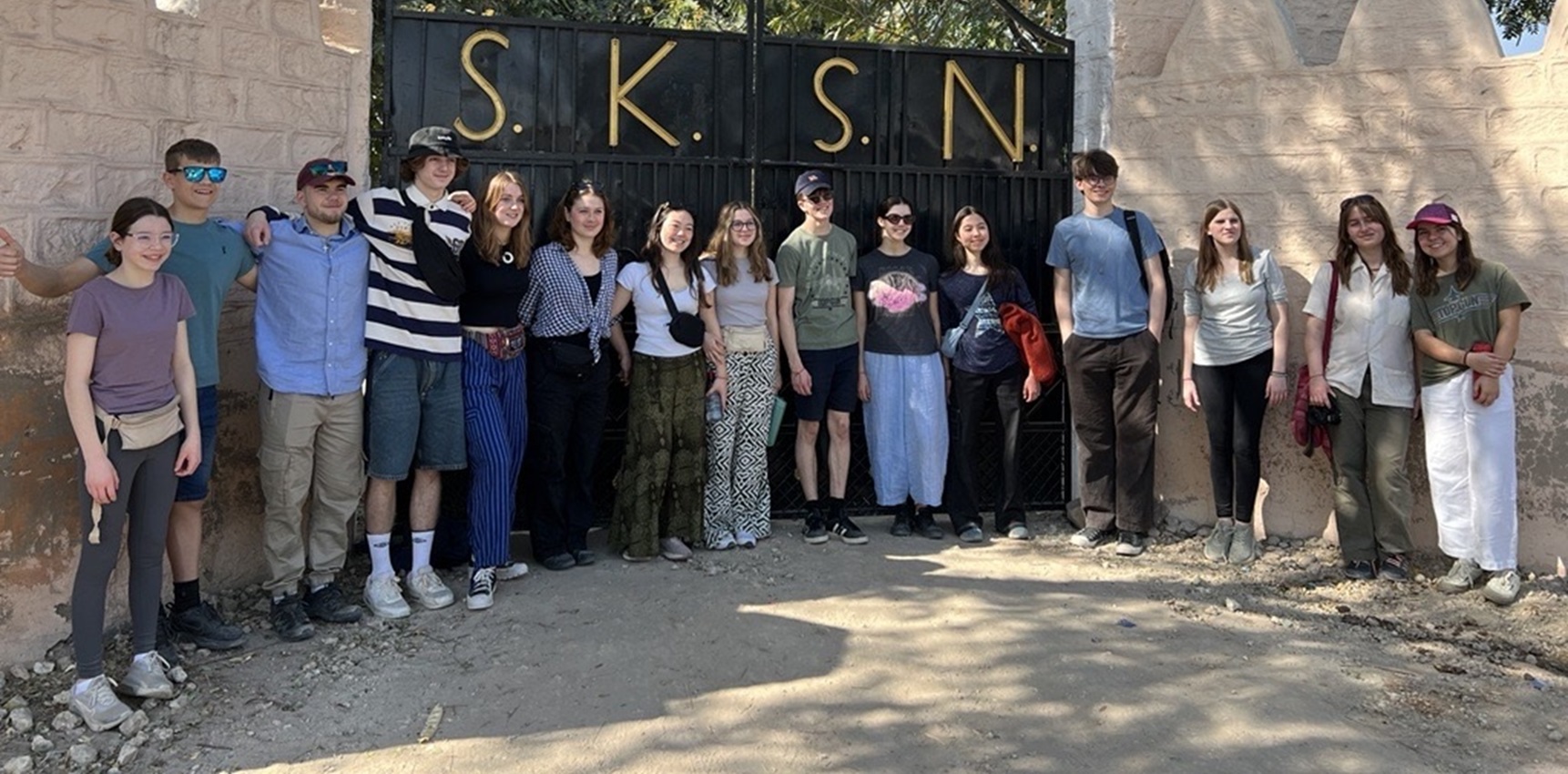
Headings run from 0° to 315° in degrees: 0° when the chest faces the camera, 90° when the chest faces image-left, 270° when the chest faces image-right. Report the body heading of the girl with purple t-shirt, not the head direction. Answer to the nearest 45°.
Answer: approximately 315°
